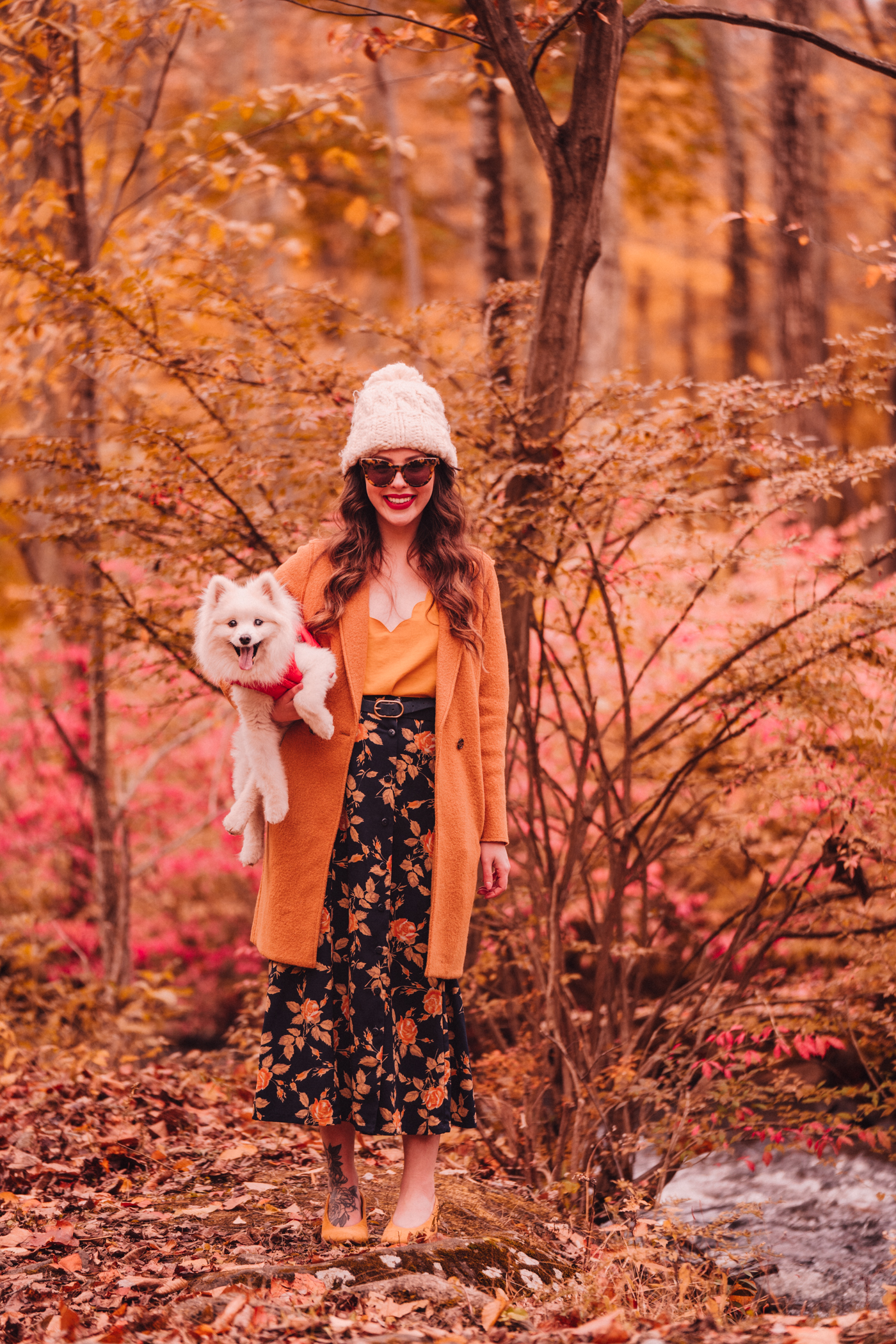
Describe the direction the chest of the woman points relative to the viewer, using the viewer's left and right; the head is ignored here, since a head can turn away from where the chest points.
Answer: facing the viewer

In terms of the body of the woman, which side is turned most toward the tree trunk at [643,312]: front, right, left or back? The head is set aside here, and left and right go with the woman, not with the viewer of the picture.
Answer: back

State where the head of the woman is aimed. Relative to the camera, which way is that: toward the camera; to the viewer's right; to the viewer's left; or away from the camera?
toward the camera

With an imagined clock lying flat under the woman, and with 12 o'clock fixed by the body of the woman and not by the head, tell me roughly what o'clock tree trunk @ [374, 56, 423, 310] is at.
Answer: The tree trunk is roughly at 6 o'clock from the woman.

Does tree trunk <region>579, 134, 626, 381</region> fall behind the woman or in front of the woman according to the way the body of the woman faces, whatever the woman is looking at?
behind
